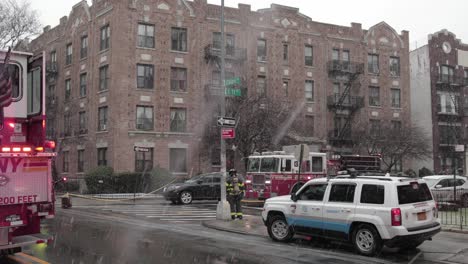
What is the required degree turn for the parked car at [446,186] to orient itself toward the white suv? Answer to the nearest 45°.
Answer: approximately 45° to its left

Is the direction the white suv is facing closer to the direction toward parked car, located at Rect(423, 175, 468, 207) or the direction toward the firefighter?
the firefighter

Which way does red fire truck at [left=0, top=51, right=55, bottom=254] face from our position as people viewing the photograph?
facing away from the viewer

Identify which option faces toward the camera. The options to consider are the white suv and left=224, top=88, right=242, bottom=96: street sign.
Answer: the street sign

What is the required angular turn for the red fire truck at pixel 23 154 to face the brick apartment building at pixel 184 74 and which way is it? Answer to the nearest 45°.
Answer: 0° — it already faces it

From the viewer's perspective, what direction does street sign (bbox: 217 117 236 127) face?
toward the camera

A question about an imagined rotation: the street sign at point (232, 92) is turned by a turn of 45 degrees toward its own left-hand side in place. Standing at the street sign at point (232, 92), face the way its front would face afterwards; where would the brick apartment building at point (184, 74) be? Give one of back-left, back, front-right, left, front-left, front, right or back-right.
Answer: back-left

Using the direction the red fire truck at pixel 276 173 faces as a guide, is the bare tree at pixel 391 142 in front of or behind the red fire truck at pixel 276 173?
behind

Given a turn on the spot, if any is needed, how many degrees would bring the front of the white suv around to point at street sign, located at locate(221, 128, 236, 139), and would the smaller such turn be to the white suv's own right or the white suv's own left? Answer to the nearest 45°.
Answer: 0° — it already faces it

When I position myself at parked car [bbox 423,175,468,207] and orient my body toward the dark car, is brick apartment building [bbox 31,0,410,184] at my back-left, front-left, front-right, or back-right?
front-right

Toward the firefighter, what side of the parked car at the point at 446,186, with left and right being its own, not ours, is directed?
front

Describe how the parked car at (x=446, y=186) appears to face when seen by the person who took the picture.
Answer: facing the viewer and to the left of the viewer

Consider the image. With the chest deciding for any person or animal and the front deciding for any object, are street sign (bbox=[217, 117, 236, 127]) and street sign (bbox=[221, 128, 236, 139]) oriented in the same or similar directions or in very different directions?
same or similar directions

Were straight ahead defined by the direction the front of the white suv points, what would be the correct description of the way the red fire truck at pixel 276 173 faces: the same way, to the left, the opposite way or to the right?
to the left
